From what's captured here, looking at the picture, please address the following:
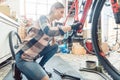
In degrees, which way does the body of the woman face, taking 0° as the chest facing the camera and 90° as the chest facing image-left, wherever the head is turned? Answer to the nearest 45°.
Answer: approximately 270°
